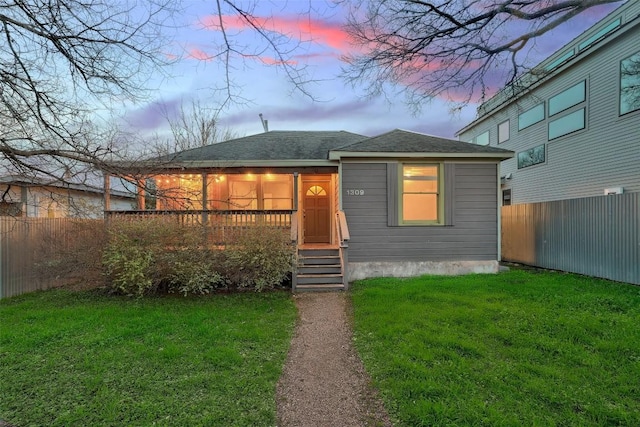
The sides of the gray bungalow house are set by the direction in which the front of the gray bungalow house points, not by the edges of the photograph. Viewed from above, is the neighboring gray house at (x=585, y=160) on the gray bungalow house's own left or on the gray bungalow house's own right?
on the gray bungalow house's own left

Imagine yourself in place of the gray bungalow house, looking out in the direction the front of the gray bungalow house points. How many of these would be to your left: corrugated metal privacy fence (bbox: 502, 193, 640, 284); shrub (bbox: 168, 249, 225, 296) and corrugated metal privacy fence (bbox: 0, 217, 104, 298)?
1

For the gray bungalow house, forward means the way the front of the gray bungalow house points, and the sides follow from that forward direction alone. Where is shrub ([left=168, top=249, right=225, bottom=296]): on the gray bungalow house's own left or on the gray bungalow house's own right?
on the gray bungalow house's own right

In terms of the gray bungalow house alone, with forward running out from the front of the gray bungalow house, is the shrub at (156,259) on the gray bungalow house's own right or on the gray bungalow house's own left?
on the gray bungalow house's own right

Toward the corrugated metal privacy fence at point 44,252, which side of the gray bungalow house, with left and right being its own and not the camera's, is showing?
right

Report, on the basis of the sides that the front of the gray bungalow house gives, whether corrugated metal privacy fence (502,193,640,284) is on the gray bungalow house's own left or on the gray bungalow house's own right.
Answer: on the gray bungalow house's own left

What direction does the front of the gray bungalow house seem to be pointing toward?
toward the camera
